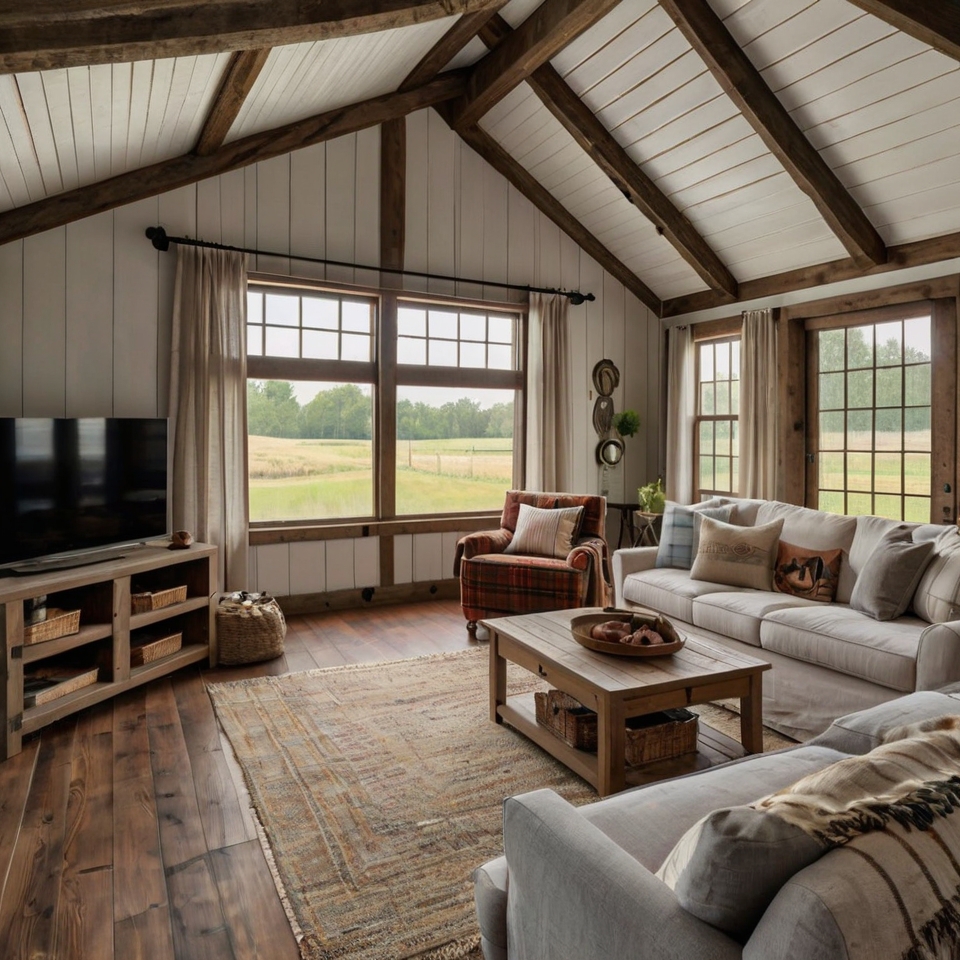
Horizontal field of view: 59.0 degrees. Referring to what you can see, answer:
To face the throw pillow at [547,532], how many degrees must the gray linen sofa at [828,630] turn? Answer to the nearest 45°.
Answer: approximately 90° to its right

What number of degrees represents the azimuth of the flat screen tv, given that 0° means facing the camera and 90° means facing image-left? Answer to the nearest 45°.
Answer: approximately 315°

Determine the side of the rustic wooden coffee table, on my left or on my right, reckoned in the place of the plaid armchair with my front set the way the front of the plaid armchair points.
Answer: on my left

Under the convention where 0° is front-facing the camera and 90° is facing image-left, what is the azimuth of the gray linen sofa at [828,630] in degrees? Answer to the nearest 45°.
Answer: approximately 45°

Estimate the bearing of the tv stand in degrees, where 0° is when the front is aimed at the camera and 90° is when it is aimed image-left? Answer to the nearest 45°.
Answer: approximately 315°

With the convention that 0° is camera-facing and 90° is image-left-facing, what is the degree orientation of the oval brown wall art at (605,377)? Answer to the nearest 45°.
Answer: approximately 315°

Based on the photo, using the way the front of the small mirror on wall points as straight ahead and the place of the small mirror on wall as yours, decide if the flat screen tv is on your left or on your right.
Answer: on your right

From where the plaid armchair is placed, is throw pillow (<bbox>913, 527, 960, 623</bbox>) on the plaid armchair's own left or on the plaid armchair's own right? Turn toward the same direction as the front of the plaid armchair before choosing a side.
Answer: on the plaid armchair's own left
